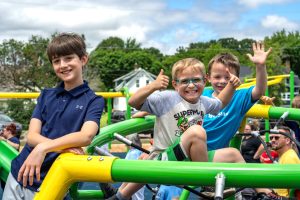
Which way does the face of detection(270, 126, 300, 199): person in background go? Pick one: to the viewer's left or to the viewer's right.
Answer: to the viewer's left

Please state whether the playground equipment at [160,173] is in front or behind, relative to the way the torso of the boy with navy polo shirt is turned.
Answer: in front

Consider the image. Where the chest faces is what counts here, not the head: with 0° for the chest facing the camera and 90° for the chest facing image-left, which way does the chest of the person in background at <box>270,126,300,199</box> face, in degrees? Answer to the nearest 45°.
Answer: approximately 45°

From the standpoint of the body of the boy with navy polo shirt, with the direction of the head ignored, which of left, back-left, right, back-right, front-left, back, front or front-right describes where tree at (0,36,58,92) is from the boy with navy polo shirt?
back

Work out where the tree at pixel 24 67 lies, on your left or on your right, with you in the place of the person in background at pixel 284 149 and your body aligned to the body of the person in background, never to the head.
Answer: on your right

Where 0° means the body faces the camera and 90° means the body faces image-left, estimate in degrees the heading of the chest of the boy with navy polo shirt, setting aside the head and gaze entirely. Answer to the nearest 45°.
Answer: approximately 0°

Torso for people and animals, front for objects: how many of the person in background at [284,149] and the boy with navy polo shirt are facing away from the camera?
0

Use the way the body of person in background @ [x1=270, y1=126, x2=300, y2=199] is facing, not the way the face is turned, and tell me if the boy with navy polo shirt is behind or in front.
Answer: in front

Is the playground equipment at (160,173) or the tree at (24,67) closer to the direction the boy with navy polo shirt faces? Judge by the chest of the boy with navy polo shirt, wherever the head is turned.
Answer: the playground equipment
